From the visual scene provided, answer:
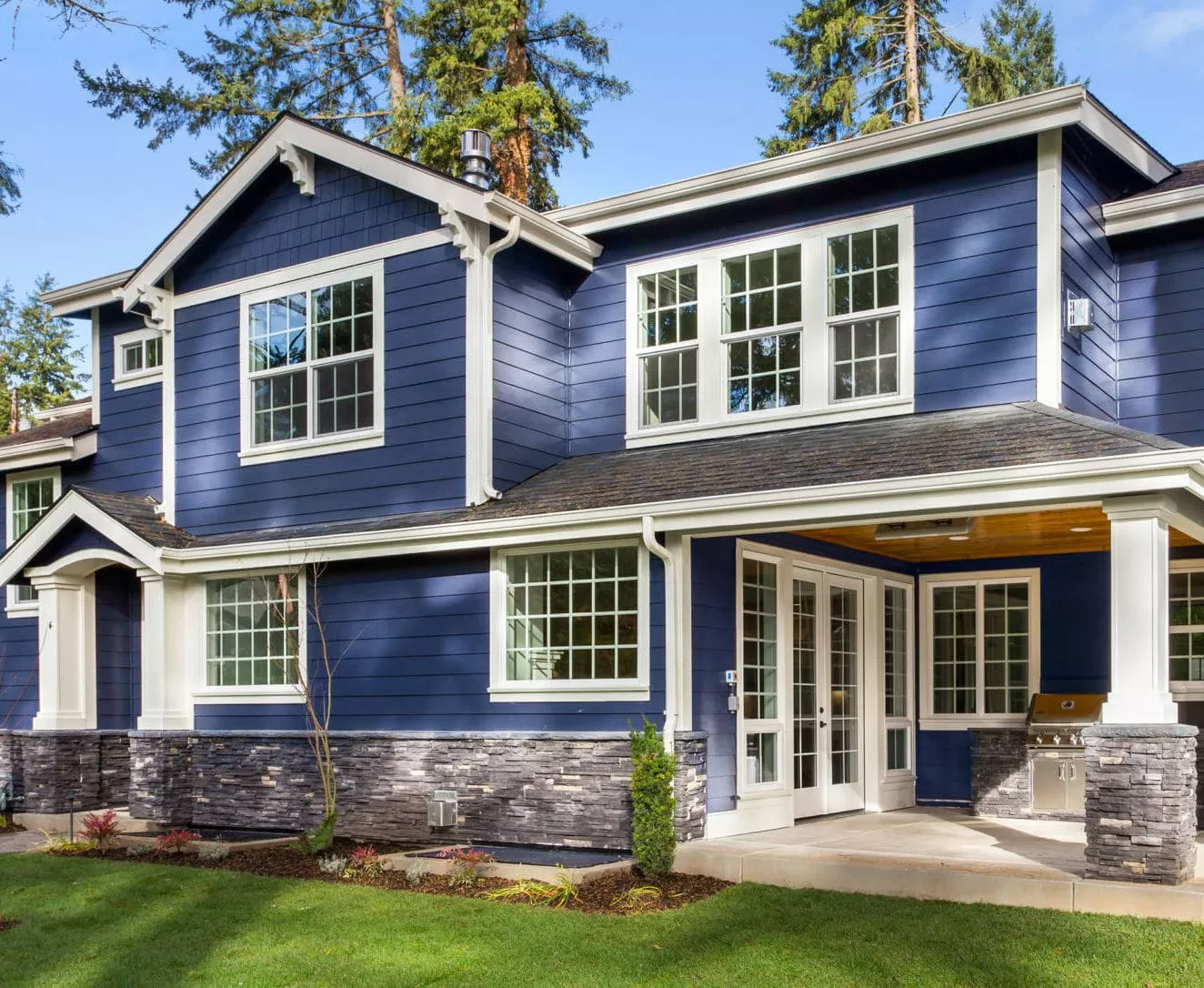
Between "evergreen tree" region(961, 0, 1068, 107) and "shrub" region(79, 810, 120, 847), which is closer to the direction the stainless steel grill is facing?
the shrub

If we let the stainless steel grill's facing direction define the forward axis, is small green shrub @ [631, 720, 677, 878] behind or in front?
in front

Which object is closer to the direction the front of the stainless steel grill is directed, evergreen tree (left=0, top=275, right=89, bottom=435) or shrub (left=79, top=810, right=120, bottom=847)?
the shrub

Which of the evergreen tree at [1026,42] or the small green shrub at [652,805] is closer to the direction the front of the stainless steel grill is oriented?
the small green shrub

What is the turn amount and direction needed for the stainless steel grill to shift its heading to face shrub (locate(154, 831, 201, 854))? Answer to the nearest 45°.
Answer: approximately 45° to its right

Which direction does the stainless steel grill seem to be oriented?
toward the camera

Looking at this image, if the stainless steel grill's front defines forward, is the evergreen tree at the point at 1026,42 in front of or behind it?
behind

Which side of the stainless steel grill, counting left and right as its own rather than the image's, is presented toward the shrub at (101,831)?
right
